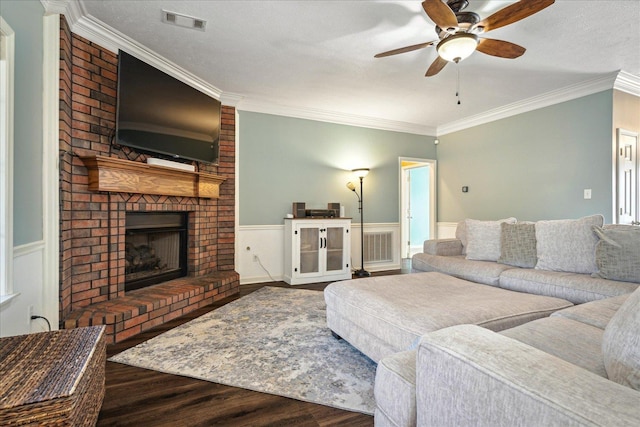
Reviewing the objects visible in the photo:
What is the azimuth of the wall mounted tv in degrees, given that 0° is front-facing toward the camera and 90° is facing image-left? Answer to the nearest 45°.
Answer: approximately 315°

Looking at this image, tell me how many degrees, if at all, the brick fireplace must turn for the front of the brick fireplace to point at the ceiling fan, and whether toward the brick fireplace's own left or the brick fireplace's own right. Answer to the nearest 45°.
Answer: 0° — it already faces it

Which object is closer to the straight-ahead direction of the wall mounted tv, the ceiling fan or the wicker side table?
the ceiling fan

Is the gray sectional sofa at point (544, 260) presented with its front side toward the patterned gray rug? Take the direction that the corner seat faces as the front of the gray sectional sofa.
yes
